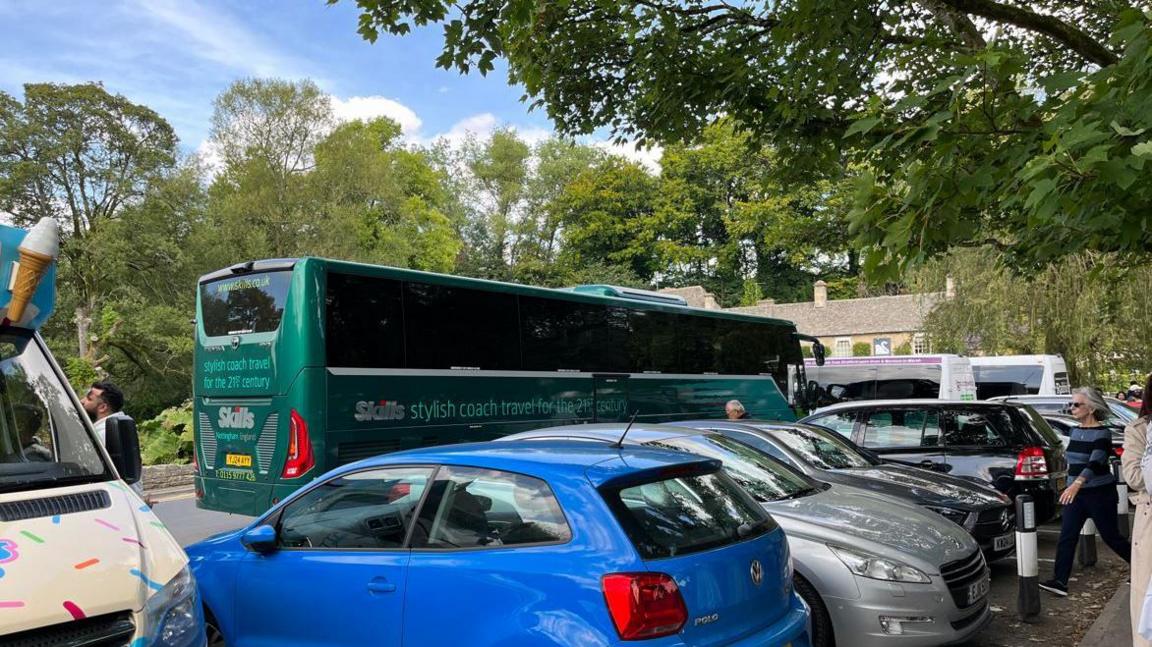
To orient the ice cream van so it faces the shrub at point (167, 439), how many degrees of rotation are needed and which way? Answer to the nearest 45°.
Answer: approximately 135° to its left

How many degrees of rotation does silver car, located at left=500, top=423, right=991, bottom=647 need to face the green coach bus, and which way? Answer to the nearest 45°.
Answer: approximately 180°

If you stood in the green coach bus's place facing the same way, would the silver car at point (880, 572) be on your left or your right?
on your right

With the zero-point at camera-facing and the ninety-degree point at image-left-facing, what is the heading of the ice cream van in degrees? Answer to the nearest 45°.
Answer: approximately 315°

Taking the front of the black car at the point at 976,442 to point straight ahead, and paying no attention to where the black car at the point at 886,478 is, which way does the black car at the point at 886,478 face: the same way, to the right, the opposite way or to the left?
the opposite way

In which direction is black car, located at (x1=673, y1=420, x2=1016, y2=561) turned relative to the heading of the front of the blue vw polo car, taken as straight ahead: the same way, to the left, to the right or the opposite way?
the opposite way

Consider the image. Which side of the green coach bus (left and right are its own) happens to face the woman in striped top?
right

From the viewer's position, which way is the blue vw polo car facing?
facing away from the viewer and to the left of the viewer

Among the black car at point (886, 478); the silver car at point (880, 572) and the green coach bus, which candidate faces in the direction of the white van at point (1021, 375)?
the green coach bus

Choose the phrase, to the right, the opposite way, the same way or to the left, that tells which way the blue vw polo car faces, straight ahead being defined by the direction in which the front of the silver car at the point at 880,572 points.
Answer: the opposite way
